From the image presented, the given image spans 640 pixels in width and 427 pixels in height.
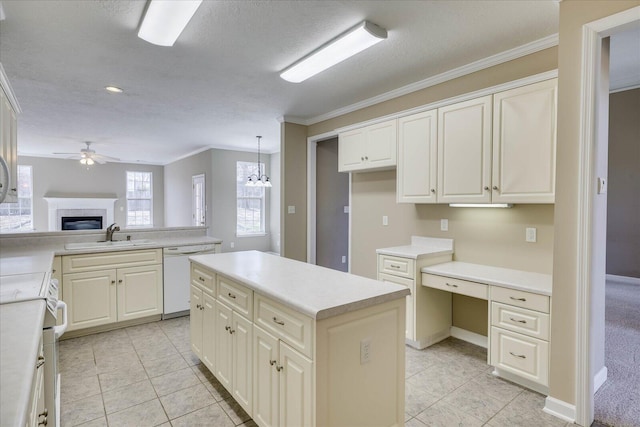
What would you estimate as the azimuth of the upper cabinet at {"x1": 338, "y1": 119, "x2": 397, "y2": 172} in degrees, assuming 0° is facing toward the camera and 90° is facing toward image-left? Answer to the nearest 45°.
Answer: approximately 45°

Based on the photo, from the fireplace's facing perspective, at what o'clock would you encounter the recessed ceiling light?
The recessed ceiling light is roughly at 12 o'clock from the fireplace.

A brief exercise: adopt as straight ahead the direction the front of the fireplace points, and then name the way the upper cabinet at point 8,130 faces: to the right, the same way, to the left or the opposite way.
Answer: to the left

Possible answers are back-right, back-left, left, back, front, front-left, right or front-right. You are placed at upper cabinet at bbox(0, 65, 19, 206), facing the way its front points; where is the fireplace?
left

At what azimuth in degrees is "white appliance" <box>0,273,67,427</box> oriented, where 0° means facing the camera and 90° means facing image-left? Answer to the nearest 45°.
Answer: approximately 270°

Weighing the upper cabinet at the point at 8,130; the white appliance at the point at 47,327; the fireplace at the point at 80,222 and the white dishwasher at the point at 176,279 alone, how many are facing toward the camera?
2

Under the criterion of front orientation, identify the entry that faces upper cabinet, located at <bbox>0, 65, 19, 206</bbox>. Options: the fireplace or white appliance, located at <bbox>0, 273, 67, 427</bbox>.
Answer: the fireplace

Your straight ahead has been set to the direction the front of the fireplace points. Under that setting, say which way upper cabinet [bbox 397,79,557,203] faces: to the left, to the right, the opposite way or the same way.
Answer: to the right

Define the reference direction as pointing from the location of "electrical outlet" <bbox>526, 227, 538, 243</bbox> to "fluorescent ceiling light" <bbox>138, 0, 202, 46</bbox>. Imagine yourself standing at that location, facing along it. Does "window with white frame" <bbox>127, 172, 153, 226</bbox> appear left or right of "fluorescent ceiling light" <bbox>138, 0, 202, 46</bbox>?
right

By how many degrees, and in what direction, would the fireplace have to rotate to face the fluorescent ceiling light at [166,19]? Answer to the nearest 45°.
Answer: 0° — it already faces it

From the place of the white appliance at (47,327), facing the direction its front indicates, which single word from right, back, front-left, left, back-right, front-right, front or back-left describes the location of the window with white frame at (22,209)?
left

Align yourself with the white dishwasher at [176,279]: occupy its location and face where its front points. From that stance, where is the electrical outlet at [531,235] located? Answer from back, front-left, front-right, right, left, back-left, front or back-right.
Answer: front-left

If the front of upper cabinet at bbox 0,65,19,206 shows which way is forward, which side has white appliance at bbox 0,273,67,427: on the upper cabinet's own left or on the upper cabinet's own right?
on the upper cabinet's own right
